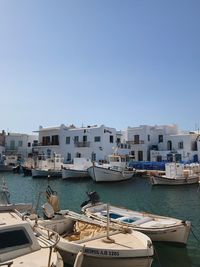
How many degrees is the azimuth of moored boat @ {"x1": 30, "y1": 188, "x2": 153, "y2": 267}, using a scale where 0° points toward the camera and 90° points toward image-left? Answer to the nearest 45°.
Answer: approximately 315°

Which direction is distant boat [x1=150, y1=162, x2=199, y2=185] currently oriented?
to the viewer's left

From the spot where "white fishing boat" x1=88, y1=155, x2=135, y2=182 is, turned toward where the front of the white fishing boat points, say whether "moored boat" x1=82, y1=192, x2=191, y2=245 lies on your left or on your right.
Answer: on your left

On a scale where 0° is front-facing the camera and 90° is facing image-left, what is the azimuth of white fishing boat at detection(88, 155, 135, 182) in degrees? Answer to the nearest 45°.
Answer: approximately 45°

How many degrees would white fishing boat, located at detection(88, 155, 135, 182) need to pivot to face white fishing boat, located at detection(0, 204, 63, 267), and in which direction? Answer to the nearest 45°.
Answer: approximately 45° to its left

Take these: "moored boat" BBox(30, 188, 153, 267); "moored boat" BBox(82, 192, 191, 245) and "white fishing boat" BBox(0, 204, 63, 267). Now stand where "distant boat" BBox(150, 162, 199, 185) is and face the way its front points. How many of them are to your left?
3

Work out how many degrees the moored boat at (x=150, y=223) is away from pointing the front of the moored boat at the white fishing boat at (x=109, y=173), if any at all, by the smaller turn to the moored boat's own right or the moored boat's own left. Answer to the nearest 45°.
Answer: approximately 135° to the moored boat's own left

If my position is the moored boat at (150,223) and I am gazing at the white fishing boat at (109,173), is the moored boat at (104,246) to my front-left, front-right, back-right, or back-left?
back-left

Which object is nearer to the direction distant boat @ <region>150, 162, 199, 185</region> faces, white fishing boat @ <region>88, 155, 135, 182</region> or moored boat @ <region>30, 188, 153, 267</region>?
the white fishing boat
